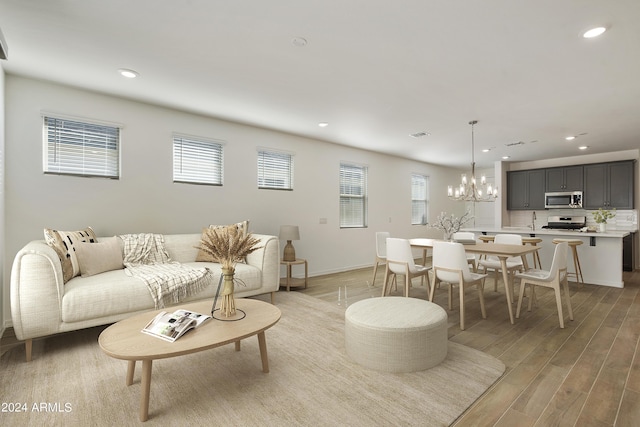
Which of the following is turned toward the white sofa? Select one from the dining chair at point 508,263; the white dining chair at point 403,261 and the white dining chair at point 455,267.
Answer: the dining chair

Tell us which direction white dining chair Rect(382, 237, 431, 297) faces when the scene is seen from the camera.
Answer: facing away from the viewer and to the right of the viewer

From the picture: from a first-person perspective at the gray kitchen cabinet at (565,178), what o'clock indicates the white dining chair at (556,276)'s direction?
The white dining chair is roughly at 12 o'clock from the gray kitchen cabinet.

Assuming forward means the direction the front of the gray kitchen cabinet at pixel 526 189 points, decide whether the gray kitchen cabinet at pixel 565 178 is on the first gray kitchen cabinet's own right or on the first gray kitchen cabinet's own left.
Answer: on the first gray kitchen cabinet's own left

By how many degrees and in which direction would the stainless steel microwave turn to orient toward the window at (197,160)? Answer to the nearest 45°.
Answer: approximately 45° to its right

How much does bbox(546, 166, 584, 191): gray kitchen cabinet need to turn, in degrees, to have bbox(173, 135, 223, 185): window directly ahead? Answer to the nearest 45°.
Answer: approximately 45° to its right

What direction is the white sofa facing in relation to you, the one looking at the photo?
facing the viewer and to the right of the viewer

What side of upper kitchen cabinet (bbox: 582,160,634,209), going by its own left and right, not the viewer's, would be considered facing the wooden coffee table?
front

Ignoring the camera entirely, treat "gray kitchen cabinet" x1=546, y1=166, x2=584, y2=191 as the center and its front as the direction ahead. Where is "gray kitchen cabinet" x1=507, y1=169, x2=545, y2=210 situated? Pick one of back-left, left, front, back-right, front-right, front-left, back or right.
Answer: right

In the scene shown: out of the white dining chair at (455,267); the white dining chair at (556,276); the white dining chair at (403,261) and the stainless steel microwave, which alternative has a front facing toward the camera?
the stainless steel microwave

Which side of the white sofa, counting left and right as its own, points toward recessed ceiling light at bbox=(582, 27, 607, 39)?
front
